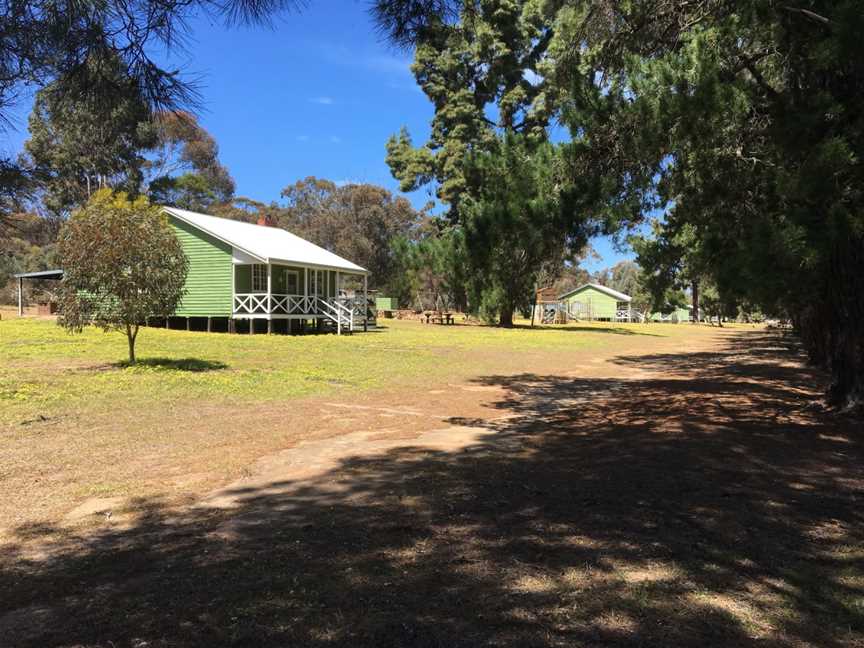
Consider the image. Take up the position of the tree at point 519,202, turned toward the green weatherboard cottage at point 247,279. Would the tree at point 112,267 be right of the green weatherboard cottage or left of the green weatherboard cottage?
left

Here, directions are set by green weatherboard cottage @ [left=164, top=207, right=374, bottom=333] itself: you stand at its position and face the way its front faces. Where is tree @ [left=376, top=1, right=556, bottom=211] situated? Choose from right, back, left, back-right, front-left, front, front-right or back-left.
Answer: left

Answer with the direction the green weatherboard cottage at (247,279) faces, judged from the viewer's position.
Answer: facing the viewer and to the right of the viewer

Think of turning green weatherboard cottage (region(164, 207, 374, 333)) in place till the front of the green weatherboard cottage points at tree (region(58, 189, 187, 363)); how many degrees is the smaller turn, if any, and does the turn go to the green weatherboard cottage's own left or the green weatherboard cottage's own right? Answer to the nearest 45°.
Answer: approximately 45° to the green weatherboard cottage's own right
